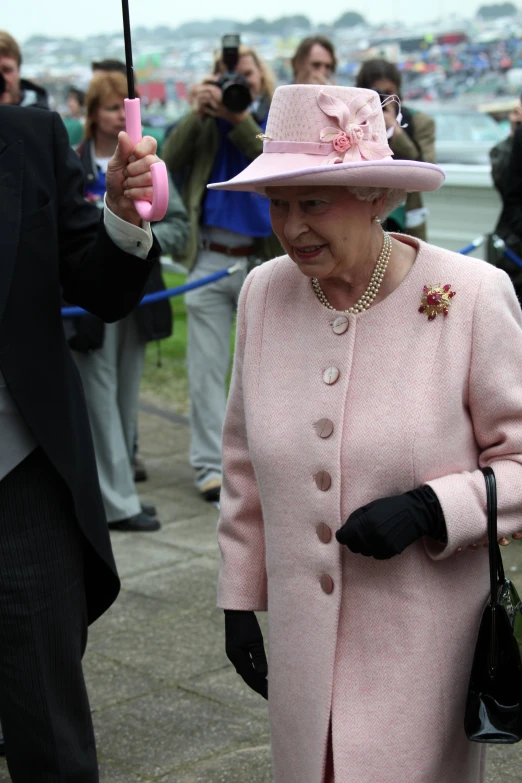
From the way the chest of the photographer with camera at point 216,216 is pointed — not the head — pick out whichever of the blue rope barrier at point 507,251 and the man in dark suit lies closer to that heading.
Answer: the man in dark suit

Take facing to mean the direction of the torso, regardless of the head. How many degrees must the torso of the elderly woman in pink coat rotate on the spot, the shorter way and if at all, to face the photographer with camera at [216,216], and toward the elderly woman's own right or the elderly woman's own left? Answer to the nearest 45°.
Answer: approximately 135° to the elderly woman's own right

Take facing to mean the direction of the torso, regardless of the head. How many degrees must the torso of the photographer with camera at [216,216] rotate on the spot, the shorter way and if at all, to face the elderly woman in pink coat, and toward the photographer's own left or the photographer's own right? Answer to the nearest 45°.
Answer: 0° — they already face them

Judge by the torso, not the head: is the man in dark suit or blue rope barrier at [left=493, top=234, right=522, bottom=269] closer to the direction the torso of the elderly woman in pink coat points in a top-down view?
the man in dark suit

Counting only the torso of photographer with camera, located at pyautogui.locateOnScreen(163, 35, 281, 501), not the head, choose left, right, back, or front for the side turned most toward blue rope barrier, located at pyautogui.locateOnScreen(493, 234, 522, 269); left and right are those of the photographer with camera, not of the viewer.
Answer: left

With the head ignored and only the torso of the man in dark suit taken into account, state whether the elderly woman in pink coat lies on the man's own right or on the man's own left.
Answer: on the man's own left
